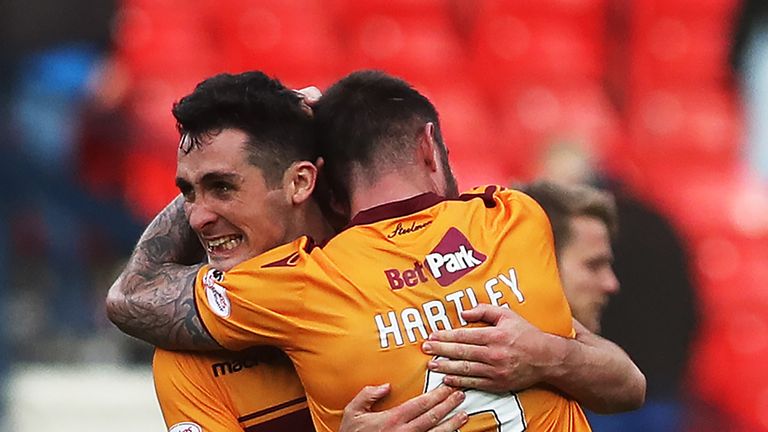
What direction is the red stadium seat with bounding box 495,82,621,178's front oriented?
toward the camera

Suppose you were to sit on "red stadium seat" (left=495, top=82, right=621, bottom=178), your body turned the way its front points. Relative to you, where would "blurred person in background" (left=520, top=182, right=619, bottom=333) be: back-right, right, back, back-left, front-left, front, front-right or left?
front

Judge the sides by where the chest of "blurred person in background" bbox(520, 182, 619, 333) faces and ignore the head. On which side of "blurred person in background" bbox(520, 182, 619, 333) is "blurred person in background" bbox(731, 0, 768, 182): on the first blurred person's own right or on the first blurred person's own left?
on the first blurred person's own left

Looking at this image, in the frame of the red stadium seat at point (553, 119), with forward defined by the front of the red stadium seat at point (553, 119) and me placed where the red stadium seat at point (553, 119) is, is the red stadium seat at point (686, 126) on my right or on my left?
on my left
